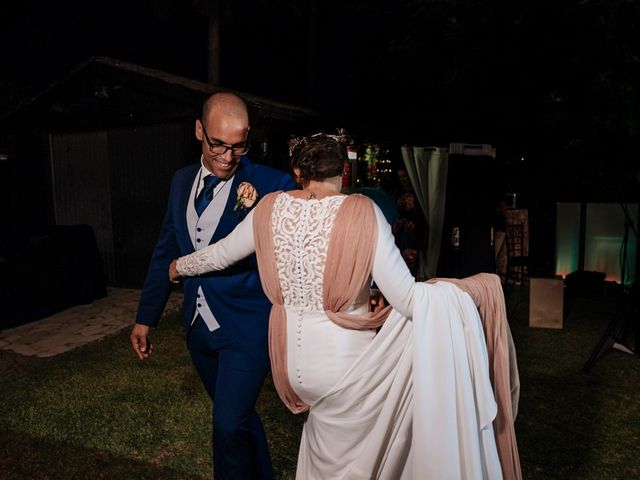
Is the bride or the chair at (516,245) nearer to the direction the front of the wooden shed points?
the bride

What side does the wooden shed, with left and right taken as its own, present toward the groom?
front

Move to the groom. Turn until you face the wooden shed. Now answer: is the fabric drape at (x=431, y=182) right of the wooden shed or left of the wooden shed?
right

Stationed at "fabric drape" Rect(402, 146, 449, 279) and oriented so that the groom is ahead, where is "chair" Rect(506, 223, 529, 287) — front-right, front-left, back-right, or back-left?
back-left

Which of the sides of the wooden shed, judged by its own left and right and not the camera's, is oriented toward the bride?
front

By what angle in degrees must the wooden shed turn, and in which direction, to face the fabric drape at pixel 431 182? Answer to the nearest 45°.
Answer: approximately 45° to its left

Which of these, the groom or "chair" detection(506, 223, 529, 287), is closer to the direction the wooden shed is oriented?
the groom

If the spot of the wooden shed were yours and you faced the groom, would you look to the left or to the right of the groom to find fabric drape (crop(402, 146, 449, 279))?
left

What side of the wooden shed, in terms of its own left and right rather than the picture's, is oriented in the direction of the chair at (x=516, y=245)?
left

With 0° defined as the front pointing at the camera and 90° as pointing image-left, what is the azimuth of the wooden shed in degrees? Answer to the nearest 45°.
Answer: approximately 0°
